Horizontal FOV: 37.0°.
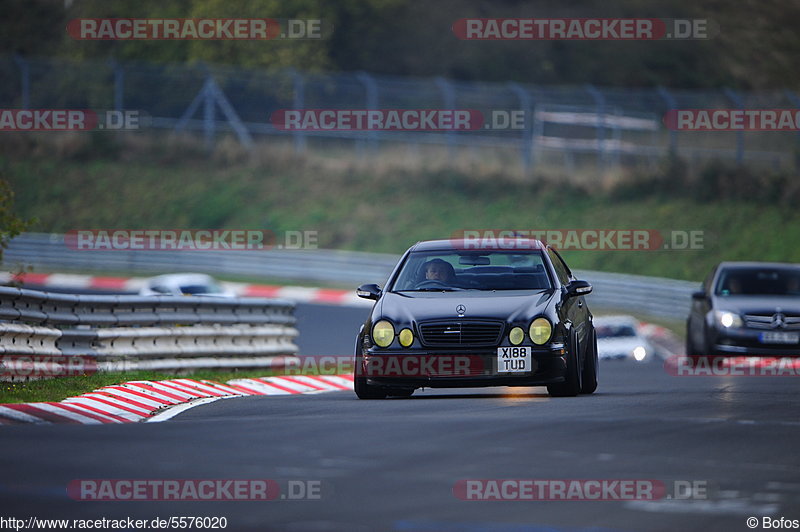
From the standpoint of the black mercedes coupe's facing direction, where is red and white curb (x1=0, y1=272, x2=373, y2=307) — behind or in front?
behind

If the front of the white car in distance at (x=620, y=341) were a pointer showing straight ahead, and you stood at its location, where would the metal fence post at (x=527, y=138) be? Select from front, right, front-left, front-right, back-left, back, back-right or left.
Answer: back

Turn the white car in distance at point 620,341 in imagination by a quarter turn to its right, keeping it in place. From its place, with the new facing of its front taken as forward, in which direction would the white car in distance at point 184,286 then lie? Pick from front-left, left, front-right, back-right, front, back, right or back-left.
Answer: front

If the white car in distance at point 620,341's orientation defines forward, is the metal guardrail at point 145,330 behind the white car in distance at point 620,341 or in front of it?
in front

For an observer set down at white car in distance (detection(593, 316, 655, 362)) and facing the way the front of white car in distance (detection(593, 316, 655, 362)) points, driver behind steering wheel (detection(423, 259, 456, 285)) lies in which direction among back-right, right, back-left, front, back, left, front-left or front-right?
front

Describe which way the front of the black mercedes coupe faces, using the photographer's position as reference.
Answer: facing the viewer

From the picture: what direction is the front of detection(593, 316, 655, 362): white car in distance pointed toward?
toward the camera

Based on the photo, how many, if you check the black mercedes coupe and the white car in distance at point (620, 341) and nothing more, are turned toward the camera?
2

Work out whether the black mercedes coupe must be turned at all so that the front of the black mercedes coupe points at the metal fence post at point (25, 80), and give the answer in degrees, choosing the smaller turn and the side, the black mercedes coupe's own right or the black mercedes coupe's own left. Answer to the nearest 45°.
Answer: approximately 135° to the black mercedes coupe's own right

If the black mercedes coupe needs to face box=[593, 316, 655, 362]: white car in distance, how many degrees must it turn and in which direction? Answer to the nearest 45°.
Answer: approximately 180°
